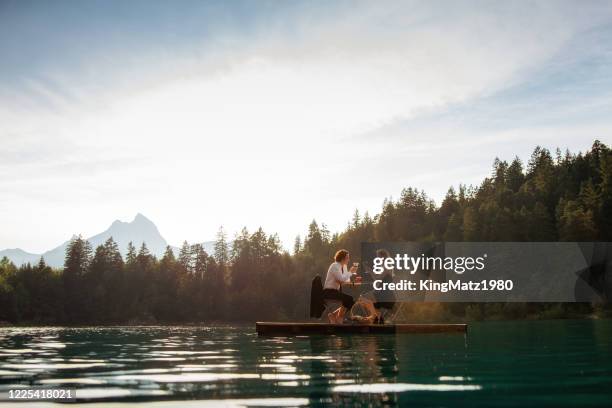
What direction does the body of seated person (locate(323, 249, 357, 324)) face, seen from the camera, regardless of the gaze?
to the viewer's right

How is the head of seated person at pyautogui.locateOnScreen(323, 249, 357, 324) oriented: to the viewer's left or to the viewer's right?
to the viewer's right
